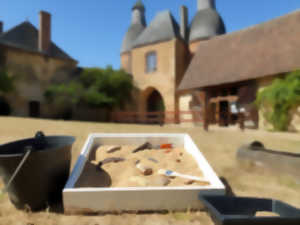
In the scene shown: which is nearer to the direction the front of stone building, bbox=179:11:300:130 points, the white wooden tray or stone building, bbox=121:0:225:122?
the white wooden tray

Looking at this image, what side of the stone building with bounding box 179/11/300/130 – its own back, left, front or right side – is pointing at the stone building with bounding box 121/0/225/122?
right

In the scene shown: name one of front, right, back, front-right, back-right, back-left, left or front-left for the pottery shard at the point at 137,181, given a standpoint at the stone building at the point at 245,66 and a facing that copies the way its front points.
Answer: front-left

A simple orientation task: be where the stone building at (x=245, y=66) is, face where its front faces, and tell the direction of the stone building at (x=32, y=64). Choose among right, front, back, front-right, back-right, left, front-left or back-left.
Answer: front-right

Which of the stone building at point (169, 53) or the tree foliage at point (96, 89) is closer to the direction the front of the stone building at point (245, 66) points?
the tree foliage

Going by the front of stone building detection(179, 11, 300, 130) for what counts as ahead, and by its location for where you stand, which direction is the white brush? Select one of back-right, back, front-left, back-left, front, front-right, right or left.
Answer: front-left

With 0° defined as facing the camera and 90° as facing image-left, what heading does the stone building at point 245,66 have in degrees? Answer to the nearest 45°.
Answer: approximately 45°

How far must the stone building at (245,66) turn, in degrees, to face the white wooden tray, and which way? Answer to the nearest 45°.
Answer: approximately 45° to its left

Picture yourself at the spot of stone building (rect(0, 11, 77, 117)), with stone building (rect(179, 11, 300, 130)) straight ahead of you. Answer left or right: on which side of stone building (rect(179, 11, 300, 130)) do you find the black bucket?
right
